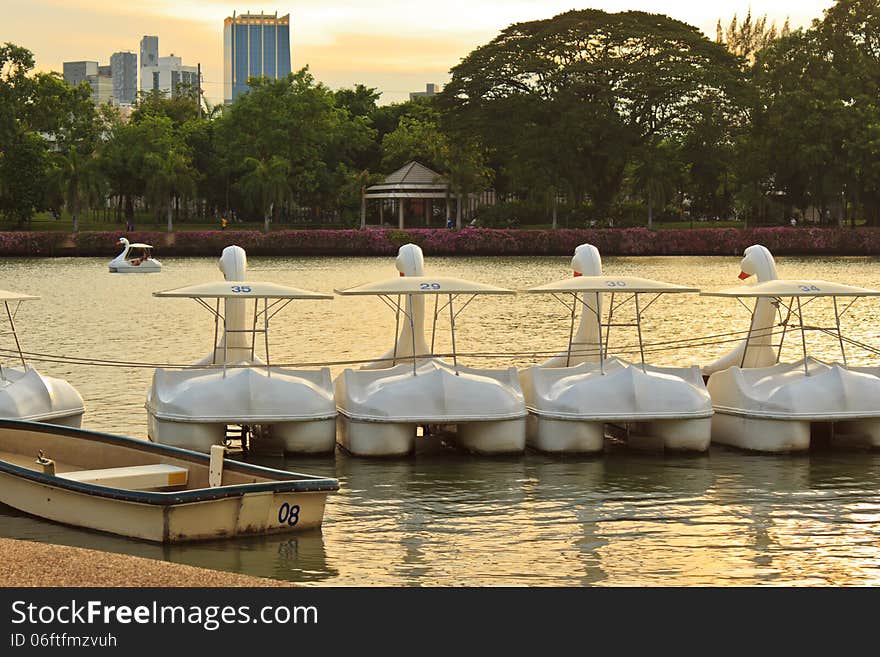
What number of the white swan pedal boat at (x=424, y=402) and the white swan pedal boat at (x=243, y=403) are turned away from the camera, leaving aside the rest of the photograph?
2

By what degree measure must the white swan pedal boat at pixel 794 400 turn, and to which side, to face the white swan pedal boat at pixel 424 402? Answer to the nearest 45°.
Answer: approximately 45° to its left

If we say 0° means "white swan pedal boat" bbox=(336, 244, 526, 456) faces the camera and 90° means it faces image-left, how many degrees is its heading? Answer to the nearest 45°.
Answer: approximately 180°

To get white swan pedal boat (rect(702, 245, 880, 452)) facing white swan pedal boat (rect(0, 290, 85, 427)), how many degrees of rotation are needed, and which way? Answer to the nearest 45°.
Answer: approximately 45° to its left

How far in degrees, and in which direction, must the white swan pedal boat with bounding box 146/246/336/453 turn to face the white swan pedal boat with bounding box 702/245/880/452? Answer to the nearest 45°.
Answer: approximately 90° to its right

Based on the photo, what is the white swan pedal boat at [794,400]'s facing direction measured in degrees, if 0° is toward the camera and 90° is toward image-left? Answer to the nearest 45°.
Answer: approximately 135°

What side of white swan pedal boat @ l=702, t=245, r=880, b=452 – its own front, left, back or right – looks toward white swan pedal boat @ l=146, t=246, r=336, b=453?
left

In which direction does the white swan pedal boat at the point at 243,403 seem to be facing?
away from the camera

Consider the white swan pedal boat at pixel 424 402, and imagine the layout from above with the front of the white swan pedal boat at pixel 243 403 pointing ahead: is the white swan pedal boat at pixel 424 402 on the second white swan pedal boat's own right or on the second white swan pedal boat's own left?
on the second white swan pedal boat's own right
